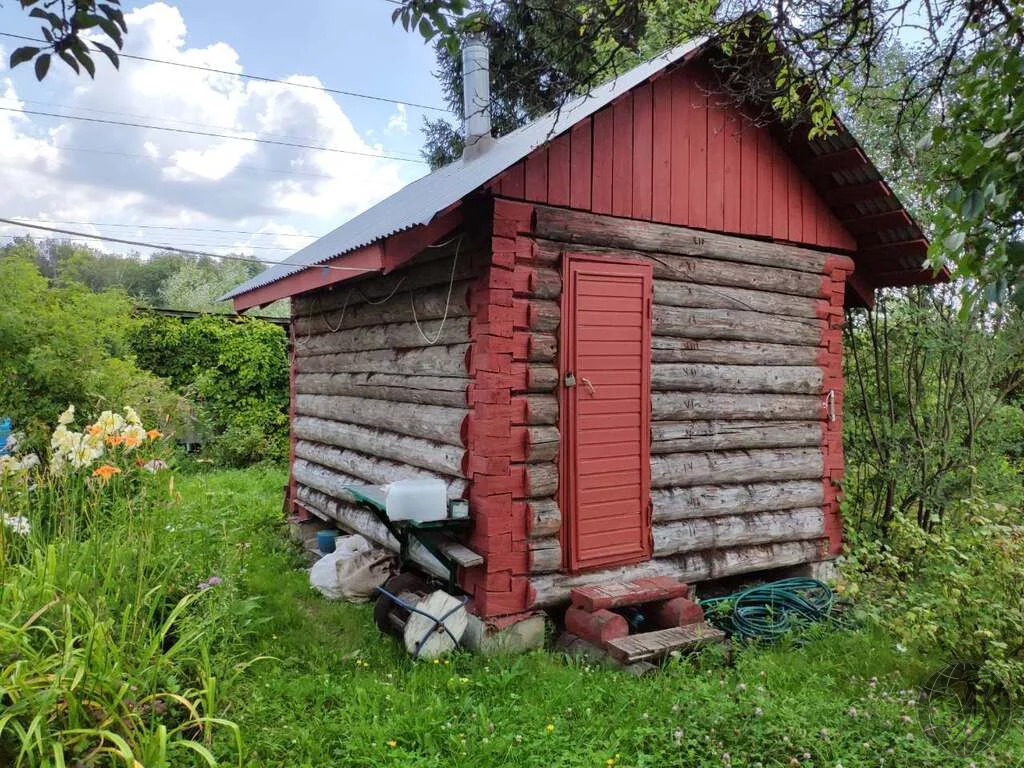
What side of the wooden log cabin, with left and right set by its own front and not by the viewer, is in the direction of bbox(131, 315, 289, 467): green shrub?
back

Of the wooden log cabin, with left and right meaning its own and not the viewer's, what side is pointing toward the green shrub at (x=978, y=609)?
front

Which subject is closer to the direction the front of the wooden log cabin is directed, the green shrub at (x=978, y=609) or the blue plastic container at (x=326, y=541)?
the green shrub

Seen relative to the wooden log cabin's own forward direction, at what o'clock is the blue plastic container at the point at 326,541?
The blue plastic container is roughly at 5 o'clock from the wooden log cabin.

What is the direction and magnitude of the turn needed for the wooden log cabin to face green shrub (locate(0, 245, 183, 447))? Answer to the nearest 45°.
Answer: approximately 135° to its right
